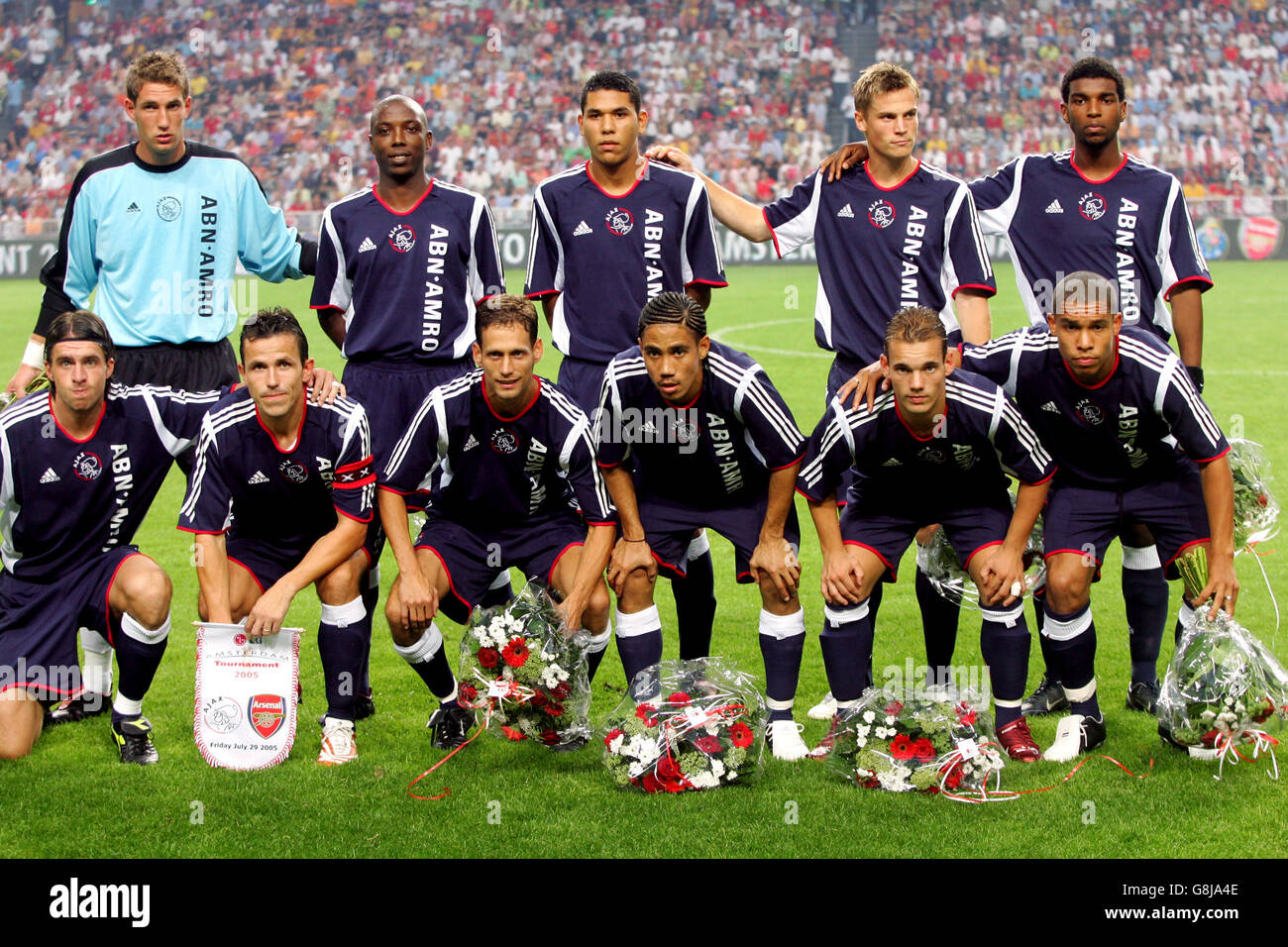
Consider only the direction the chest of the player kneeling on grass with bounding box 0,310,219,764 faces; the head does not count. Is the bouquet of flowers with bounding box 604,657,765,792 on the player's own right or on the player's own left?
on the player's own left

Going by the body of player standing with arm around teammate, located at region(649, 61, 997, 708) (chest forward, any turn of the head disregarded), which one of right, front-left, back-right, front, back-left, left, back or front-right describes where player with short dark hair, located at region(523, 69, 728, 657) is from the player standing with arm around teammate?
right

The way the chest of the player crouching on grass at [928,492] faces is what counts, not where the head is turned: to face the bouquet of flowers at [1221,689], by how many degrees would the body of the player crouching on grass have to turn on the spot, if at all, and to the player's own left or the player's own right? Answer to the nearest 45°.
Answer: approximately 90° to the player's own left

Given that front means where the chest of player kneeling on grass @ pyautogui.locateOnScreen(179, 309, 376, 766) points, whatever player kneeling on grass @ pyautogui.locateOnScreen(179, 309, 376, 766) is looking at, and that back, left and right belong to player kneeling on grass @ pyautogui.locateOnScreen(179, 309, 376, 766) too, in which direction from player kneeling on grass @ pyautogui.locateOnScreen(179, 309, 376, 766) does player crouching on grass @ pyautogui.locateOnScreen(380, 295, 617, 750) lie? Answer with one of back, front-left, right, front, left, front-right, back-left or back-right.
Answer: left

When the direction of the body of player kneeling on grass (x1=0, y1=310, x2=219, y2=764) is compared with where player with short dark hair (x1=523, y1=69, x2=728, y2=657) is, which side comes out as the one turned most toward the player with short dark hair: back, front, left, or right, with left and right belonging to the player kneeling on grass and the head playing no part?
left

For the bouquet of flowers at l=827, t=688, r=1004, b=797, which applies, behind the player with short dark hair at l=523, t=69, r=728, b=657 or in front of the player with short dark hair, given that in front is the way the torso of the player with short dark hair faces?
in front

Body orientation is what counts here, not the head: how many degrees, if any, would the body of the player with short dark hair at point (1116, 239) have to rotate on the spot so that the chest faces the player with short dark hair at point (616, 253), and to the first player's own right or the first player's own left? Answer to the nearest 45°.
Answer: approximately 90° to the first player's own right

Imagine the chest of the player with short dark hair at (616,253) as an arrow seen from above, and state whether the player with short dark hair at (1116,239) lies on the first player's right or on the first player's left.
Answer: on the first player's left

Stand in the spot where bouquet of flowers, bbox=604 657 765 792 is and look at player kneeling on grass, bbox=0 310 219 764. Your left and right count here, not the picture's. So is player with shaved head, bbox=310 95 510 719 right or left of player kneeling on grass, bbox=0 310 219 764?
right
